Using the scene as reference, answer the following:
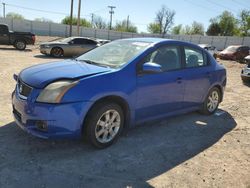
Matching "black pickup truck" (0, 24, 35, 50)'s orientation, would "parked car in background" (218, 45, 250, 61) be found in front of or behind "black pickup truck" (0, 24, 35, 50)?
behind

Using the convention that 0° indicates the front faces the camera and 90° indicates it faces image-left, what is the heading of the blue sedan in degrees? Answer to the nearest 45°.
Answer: approximately 45°

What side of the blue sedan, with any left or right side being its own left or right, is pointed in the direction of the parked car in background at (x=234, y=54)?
back

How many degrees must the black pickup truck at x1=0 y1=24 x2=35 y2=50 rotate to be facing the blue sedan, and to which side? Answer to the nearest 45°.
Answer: approximately 90° to its left

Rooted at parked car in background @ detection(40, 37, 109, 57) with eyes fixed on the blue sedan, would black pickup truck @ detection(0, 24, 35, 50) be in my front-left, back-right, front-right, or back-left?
back-right

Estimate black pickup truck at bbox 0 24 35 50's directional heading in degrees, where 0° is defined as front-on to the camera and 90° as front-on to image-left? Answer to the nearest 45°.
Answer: approximately 90°

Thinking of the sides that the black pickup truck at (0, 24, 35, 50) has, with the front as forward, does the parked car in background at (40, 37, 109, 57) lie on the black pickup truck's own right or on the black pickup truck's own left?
on the black pickup truck's own left

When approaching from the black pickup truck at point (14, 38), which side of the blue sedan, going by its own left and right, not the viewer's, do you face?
right
